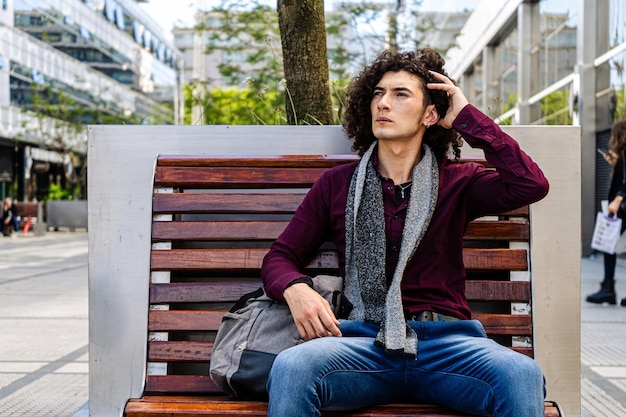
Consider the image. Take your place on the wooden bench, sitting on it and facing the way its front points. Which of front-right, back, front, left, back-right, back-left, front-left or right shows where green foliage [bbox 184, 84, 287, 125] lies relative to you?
back

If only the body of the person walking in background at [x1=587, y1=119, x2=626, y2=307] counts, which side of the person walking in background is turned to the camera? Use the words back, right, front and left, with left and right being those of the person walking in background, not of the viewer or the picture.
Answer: left

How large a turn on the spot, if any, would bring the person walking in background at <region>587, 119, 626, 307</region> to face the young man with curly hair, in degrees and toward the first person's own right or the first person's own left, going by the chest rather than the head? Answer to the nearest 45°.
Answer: approximately 90° to the first person's own left

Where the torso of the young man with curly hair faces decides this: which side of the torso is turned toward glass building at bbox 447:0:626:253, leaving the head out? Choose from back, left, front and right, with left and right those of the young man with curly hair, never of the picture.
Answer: back

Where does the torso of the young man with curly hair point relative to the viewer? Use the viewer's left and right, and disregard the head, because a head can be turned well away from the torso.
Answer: facing the viewer

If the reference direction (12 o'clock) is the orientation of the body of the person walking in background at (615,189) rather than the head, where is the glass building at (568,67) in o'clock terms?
The glass building is roughly at 3 o'clock from the person walking in background.

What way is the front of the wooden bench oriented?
toward the camera

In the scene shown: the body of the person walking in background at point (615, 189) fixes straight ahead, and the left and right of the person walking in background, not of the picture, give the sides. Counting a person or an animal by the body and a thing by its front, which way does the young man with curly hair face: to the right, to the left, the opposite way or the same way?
to the left

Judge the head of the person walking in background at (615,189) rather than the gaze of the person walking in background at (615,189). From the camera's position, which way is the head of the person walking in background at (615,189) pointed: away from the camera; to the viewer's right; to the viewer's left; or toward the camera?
to the viewer's left

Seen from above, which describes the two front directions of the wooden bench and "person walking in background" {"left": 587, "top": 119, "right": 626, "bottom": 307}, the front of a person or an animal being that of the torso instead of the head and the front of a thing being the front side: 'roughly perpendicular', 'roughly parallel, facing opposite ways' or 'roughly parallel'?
roughly perpendicular

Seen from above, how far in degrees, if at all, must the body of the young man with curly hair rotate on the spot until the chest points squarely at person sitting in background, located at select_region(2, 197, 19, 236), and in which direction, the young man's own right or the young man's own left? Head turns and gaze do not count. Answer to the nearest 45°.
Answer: approximately 135° to the young man's own right

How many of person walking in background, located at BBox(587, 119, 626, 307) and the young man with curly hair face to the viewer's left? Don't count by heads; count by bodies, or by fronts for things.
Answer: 1

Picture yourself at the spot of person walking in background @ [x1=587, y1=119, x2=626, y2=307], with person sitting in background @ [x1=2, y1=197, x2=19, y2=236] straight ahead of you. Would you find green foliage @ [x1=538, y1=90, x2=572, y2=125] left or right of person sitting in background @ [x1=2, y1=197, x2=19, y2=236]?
right
